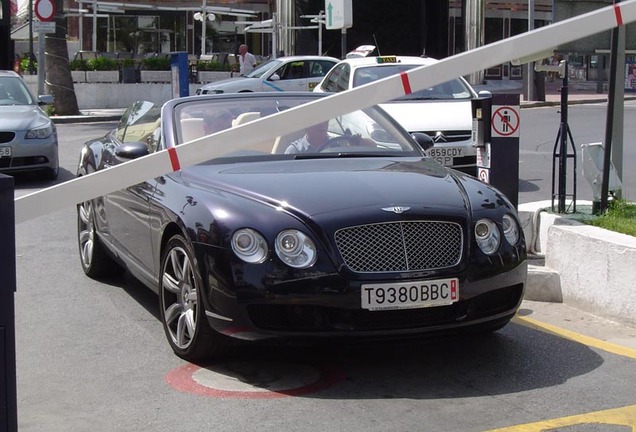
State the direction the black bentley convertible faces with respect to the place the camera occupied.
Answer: facing the viewer and to the right of the viewer

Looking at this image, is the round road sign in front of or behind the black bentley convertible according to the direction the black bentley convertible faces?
behind

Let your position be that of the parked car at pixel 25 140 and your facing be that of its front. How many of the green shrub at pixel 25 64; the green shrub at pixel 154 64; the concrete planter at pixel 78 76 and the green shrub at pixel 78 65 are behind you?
4

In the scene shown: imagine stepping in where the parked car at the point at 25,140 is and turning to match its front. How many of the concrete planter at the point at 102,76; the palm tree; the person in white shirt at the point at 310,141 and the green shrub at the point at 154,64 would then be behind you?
3

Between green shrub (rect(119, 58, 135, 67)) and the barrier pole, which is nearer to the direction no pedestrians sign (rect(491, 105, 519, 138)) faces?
the barrier pole

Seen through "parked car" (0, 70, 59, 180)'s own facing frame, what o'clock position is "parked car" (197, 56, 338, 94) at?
"parked car" (197, 56, 338, 94) is roughly at 7 o'clock from "parked car" (0, 70, 59, 180).

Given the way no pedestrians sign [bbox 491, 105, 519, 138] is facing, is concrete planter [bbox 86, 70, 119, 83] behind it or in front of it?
behind

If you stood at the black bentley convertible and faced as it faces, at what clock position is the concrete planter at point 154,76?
The concrete planter is roughly at 7 o'clock from the black bentley convertible.

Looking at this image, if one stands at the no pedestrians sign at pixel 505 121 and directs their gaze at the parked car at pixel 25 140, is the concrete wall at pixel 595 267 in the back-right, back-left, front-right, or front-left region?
back-left

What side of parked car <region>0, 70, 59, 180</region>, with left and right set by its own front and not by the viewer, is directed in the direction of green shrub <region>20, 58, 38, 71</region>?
back

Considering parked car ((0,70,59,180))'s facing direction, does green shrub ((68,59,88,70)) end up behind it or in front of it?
behind

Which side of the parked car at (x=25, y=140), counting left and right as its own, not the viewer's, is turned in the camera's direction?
front

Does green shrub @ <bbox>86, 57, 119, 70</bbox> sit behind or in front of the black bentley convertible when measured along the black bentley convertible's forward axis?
behind

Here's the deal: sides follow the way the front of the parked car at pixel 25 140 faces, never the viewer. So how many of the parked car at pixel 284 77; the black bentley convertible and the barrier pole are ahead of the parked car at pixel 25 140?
2

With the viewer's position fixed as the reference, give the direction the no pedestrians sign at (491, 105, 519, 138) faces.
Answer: facing the viewer

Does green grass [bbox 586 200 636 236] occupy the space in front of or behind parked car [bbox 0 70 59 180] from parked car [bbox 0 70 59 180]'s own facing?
in front

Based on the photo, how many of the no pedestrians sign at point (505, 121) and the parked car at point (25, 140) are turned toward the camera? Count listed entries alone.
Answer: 2

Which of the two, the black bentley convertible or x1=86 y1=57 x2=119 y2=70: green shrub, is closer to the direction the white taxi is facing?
the black bentley convertible

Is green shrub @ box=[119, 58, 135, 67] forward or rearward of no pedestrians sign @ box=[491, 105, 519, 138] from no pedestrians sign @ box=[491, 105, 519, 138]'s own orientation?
rearward
